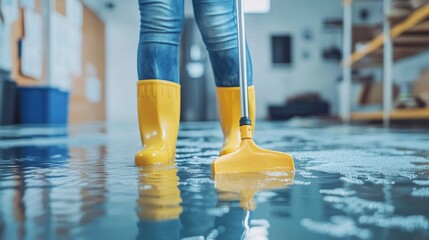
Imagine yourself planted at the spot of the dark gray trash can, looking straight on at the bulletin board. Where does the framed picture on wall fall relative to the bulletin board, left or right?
right

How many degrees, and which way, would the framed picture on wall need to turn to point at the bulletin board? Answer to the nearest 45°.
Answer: approximately 45° to its right

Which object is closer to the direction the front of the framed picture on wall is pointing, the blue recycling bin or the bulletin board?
the blue recycling bin

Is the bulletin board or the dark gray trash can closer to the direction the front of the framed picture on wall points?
the dark gray trash can

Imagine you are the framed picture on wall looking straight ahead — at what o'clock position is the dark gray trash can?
The dark gray trash can is roughly at 1 o'clock from the framed picture on wall.

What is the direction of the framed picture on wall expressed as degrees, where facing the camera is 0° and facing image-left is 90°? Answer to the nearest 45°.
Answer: approximately 0°

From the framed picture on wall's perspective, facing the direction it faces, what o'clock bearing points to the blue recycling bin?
The blue recycling bin is roughly at 1 o'clock from the framed picture on wall.
